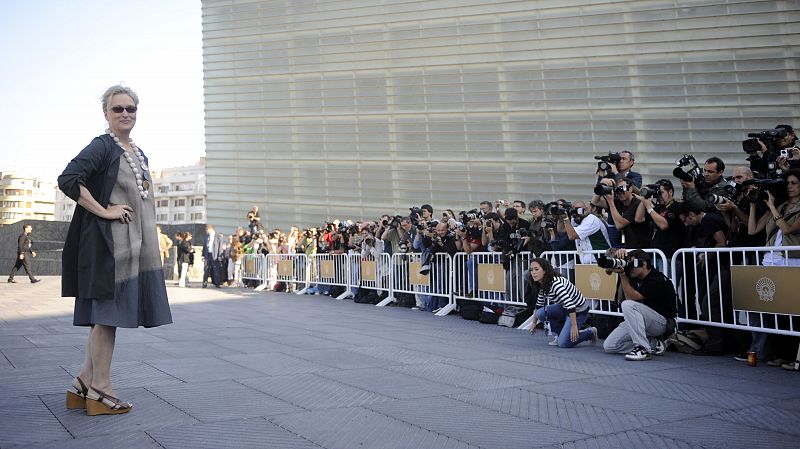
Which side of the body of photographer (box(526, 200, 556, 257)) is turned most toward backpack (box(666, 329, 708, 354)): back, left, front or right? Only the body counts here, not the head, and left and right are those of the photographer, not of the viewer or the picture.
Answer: left

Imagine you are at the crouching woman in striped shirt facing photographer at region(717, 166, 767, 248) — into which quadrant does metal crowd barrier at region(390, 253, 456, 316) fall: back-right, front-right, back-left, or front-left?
back-left

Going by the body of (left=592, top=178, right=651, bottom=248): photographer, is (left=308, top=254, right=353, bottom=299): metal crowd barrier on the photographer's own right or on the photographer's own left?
on the photographer's own right

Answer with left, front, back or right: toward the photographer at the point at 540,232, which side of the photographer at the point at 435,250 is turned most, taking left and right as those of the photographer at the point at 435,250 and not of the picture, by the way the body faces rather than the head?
left

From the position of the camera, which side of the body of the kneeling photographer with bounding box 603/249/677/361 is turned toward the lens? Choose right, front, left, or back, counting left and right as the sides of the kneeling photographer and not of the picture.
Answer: left

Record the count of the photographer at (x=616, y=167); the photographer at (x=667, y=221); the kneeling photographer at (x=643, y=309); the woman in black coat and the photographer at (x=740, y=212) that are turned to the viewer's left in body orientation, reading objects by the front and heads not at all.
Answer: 4

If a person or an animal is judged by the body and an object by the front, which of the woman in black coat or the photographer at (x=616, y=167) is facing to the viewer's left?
the photographer
